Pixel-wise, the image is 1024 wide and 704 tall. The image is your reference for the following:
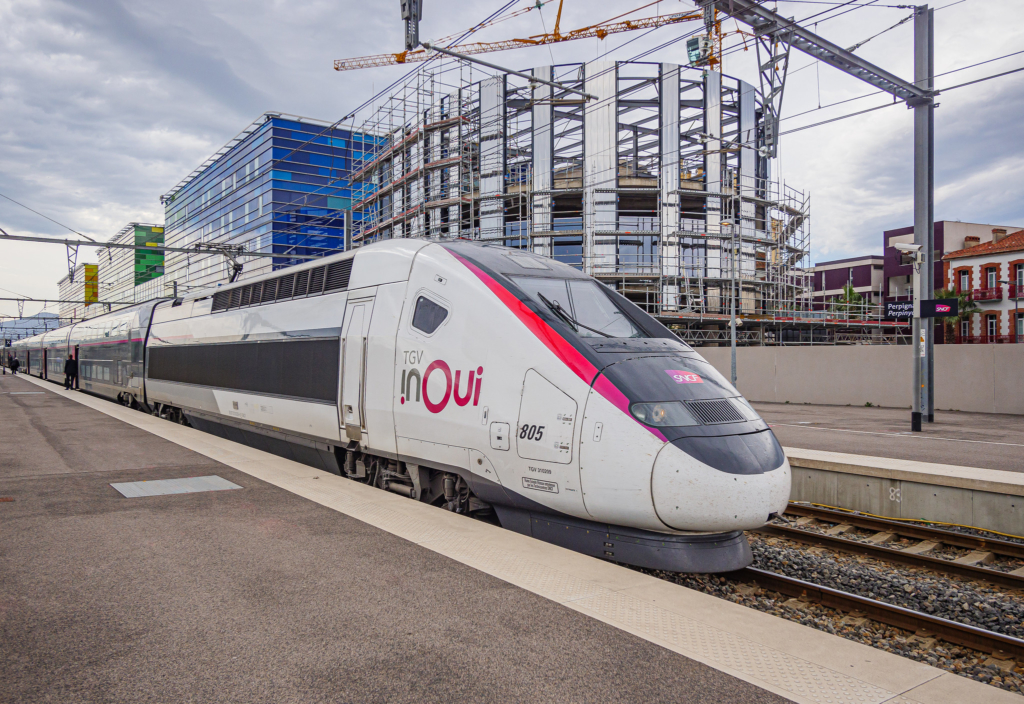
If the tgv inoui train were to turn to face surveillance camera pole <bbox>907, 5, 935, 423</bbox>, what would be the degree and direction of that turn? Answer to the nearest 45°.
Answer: approximately 90° to its left

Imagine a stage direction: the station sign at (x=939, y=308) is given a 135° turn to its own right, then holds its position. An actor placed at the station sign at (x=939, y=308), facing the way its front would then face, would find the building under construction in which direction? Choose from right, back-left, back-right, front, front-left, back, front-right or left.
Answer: front

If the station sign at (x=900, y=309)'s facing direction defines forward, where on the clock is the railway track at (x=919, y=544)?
The railway track is roughly at 12 o'clock from the station sign.

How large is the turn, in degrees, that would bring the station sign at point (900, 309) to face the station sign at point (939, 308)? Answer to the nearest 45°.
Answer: approximately 45° to its left

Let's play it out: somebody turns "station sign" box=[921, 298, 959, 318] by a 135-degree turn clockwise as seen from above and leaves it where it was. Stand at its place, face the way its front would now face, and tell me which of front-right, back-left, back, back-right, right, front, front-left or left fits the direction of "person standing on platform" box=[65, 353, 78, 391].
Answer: front-left

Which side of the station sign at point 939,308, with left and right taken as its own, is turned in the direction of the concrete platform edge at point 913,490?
front

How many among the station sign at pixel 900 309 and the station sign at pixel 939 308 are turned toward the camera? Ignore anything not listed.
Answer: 2

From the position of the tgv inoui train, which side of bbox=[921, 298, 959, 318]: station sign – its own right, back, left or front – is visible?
front

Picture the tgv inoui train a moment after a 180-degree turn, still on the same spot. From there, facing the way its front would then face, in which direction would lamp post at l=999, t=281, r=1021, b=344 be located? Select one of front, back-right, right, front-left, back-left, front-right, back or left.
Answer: right

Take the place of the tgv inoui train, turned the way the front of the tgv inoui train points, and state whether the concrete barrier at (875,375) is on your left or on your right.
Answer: on your left

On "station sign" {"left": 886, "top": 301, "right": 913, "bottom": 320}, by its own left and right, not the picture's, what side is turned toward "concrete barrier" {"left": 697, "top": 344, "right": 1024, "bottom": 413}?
back

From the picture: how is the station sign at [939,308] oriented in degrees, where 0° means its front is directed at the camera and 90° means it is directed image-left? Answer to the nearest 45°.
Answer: approximately 0°

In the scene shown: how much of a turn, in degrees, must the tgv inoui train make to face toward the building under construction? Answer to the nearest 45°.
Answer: approximately 135° to its left

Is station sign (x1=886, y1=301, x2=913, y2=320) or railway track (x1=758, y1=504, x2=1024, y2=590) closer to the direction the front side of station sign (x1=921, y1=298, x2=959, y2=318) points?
the railway track

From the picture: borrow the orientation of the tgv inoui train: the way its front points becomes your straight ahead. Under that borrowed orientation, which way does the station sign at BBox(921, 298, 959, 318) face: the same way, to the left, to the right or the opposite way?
to the right
